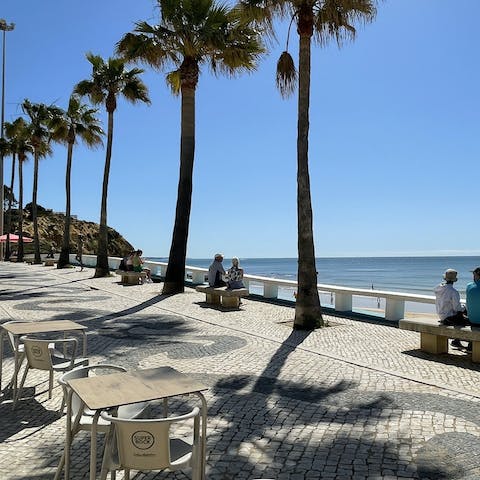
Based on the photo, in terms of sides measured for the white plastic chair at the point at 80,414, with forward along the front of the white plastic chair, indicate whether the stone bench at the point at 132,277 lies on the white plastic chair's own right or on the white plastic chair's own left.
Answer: on the white plastic chair's own left

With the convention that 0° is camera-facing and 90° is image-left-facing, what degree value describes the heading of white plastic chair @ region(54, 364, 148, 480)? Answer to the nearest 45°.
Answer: approximately 315°

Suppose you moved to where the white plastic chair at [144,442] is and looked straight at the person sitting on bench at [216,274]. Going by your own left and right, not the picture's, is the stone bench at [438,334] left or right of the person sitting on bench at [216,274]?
right

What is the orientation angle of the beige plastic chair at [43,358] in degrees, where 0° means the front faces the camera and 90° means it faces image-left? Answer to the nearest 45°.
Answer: approximately 225°

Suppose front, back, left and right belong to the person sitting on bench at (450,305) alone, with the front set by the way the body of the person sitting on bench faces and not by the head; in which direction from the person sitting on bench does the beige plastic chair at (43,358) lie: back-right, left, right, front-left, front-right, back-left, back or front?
back

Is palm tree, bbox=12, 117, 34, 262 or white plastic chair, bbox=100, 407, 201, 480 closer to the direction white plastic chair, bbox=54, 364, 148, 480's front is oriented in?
the white plastic chair

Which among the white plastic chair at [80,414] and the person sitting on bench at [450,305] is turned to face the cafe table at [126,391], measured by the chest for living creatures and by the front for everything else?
the white plastic chair

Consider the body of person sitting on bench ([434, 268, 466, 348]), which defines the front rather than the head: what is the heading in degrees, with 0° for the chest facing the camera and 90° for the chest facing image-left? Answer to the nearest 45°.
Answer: approximately 225°

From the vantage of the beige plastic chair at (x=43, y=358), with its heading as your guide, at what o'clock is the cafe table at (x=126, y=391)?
The cafe table is roughly at 4 o'clock from the beige plastic chair.

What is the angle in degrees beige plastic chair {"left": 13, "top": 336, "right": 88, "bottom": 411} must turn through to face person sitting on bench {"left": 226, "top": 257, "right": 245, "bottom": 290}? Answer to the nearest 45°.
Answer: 0° — it already faces them

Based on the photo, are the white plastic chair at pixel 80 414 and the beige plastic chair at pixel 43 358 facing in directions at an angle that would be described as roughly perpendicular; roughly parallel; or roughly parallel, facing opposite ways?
roughly perpendicular
